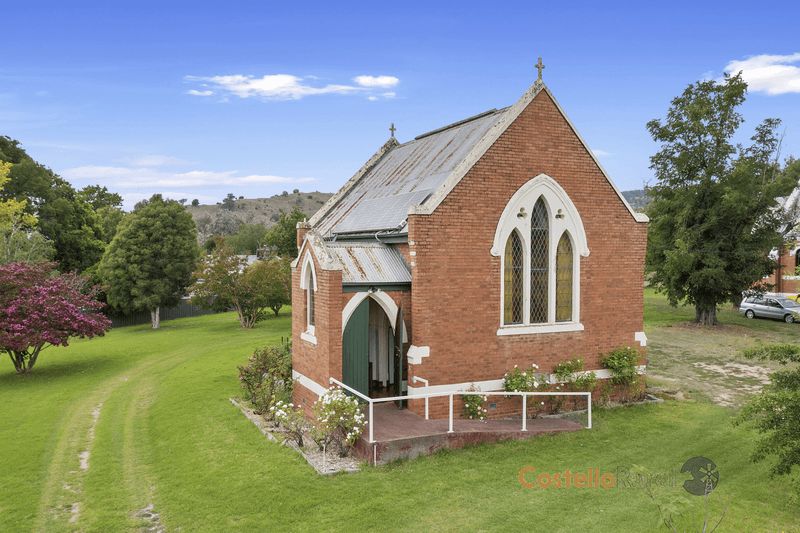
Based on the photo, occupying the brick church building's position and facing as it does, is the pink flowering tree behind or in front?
behind

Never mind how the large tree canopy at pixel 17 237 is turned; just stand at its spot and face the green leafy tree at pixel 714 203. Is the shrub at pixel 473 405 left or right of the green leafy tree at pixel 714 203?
right

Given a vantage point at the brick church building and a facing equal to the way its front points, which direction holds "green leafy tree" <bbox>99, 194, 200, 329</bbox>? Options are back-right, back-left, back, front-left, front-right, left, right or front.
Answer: back

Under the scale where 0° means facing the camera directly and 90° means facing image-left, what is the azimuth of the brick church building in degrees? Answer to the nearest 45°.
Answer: approximately 315°

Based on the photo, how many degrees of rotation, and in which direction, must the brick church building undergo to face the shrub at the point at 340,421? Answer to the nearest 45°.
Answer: approximately 90° to its right

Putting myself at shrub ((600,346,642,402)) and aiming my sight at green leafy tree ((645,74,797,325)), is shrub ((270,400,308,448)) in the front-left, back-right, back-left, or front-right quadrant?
back-left
